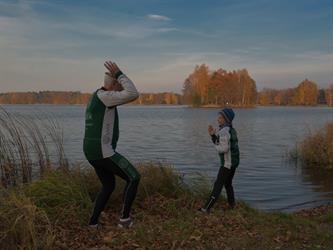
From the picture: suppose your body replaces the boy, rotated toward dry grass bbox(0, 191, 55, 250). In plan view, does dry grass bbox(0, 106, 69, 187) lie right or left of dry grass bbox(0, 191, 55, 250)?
right

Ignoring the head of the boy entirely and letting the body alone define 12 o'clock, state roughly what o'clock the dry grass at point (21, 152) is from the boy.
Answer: The dry grass is roughly at 12 o'clock from the boy.

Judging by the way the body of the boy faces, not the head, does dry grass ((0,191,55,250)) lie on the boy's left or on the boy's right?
on the boy's left

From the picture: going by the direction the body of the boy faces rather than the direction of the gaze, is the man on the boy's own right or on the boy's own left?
on the boy's own left

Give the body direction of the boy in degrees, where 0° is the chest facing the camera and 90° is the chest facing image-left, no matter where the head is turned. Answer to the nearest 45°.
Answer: approximately 90°
